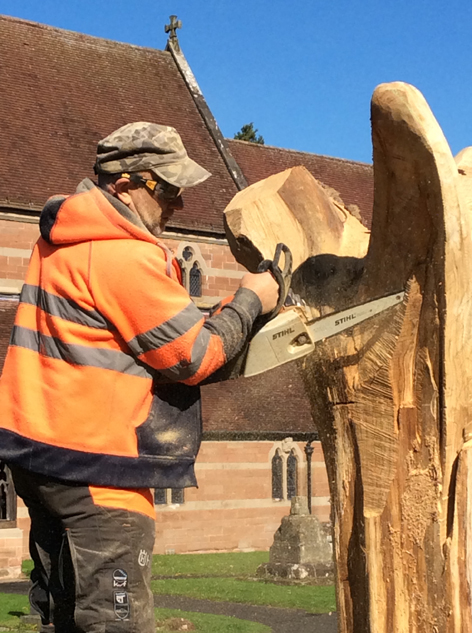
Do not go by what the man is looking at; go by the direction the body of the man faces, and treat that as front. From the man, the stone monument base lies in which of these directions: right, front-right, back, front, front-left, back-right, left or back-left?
left

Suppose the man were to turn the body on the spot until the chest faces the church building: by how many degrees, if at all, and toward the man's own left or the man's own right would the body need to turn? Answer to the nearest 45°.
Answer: approximately 90° to the man's own left

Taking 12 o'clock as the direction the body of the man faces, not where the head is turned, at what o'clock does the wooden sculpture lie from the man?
The wooden sculpture is roughly at 11 o'clock from the man.

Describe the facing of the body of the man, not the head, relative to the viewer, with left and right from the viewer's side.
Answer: facing to the right of the viewer

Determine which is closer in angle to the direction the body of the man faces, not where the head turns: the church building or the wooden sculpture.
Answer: the wooden sculpture

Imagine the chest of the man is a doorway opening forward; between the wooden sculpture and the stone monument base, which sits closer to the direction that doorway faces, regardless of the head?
the wooden sculpture

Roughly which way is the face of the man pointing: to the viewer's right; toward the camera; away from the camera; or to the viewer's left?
to the viewer's right
